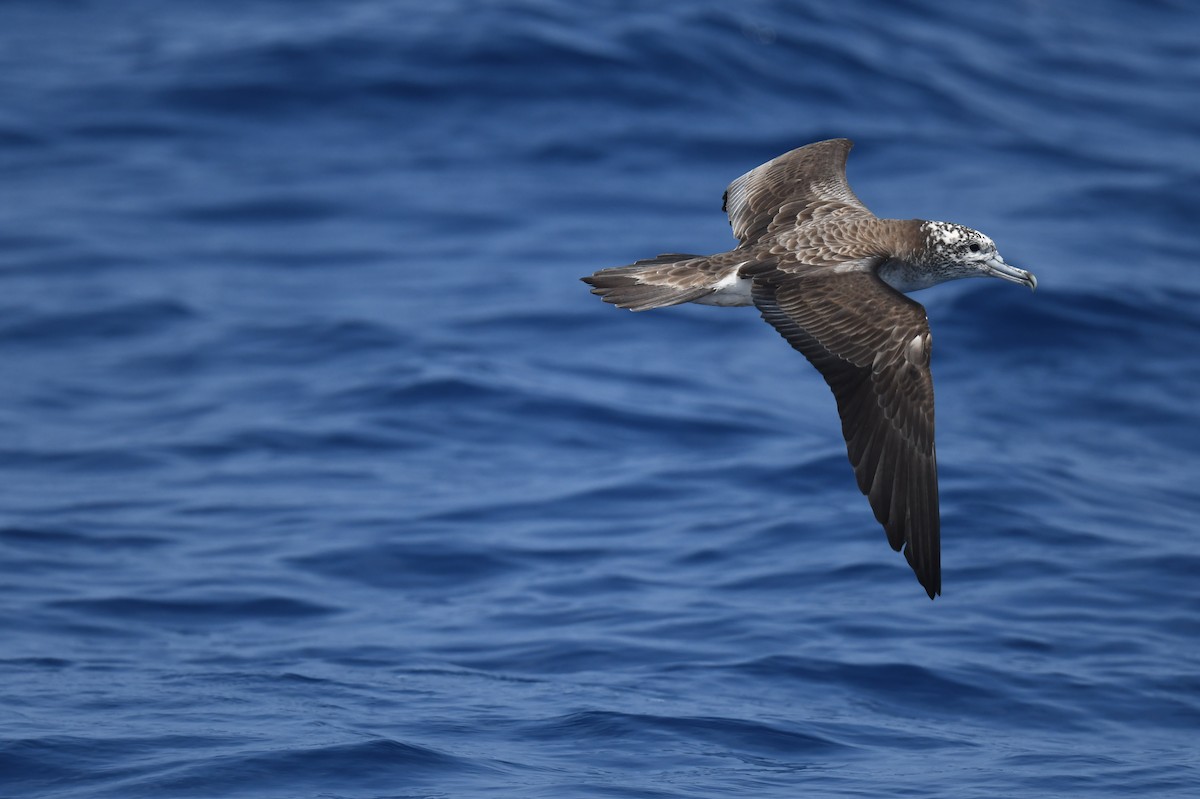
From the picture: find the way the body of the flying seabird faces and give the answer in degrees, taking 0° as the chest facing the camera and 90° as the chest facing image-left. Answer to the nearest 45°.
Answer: approximately 270°
